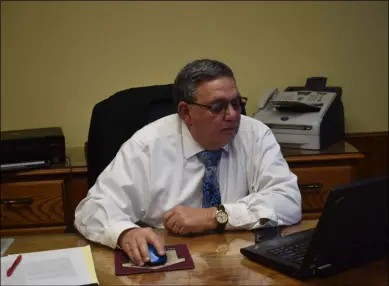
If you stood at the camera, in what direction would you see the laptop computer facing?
facing away from the viewer and to the left of the viewer

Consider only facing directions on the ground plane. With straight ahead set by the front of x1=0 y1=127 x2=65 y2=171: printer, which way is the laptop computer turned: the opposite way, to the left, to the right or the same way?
the opposite way

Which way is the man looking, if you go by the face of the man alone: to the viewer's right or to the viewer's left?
to the viewer's right

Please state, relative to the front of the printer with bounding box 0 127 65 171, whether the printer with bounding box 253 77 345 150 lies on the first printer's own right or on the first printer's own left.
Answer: on the first printer's own left

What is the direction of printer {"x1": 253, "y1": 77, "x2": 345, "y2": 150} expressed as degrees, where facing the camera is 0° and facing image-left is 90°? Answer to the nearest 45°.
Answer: approximately 45°

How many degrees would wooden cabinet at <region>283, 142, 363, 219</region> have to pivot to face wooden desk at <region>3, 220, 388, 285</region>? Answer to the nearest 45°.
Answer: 0° — it already faces it

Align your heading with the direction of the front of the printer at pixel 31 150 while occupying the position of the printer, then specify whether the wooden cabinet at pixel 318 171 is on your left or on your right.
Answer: on your left

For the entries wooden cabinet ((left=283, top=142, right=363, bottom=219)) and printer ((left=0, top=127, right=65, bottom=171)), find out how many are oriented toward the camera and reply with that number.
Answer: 2

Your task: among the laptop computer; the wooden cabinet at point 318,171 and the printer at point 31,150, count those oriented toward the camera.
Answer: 2
